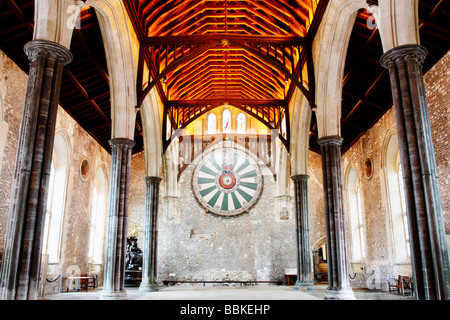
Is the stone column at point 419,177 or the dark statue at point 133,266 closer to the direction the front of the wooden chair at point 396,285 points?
the dark statue

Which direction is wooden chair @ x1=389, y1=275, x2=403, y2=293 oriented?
to the viewer's left

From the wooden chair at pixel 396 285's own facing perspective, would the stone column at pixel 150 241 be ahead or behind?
ahead

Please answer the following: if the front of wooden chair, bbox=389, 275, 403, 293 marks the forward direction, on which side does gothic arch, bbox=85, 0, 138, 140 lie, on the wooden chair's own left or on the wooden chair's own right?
on the wooden chair's own left

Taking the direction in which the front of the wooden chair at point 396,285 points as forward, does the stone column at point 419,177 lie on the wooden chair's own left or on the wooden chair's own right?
on the wooden chair's own left

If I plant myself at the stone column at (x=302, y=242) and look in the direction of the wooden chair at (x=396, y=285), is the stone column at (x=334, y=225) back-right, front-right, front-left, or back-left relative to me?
front-right

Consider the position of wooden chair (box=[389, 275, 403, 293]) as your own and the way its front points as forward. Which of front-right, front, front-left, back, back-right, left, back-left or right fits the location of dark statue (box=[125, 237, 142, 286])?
front

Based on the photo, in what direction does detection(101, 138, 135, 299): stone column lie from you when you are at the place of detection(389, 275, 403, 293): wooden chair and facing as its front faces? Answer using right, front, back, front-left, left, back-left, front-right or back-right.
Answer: front-left
